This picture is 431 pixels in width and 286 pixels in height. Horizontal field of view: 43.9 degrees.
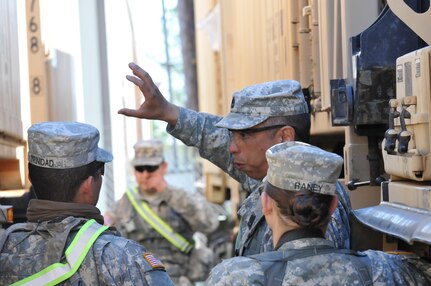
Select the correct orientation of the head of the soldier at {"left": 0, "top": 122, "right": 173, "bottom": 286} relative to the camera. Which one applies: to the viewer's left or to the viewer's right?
to the viewer's right

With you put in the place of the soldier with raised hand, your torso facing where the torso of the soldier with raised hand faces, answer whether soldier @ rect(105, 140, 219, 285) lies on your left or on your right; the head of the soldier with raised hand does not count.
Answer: on your right

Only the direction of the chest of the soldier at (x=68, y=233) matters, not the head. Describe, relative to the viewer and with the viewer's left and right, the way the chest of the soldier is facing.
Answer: facing away from the viewer and to the right of the viewer

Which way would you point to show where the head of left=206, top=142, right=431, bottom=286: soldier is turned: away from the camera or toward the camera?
away from the camera

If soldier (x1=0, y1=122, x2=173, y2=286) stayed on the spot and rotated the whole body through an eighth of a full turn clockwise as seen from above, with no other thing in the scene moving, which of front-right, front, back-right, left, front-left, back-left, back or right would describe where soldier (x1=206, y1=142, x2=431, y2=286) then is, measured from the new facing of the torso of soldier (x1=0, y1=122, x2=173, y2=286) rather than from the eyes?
front-right

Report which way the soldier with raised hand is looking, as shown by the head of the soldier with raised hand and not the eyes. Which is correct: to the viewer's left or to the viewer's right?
to the viewer's left

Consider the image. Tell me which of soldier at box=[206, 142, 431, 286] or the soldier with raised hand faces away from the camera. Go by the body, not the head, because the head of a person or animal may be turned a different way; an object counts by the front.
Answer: the soldier

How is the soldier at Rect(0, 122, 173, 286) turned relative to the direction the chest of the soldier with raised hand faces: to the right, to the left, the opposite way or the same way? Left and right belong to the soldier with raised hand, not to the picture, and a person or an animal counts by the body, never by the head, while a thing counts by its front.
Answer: the opposite way

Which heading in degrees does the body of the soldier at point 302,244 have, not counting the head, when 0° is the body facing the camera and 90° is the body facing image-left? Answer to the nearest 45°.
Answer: approximately 180°

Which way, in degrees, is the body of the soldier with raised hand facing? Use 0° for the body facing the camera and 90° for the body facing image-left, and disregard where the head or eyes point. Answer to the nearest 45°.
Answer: approximately 45°

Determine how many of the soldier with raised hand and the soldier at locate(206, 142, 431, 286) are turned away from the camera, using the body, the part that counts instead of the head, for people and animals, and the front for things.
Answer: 1
